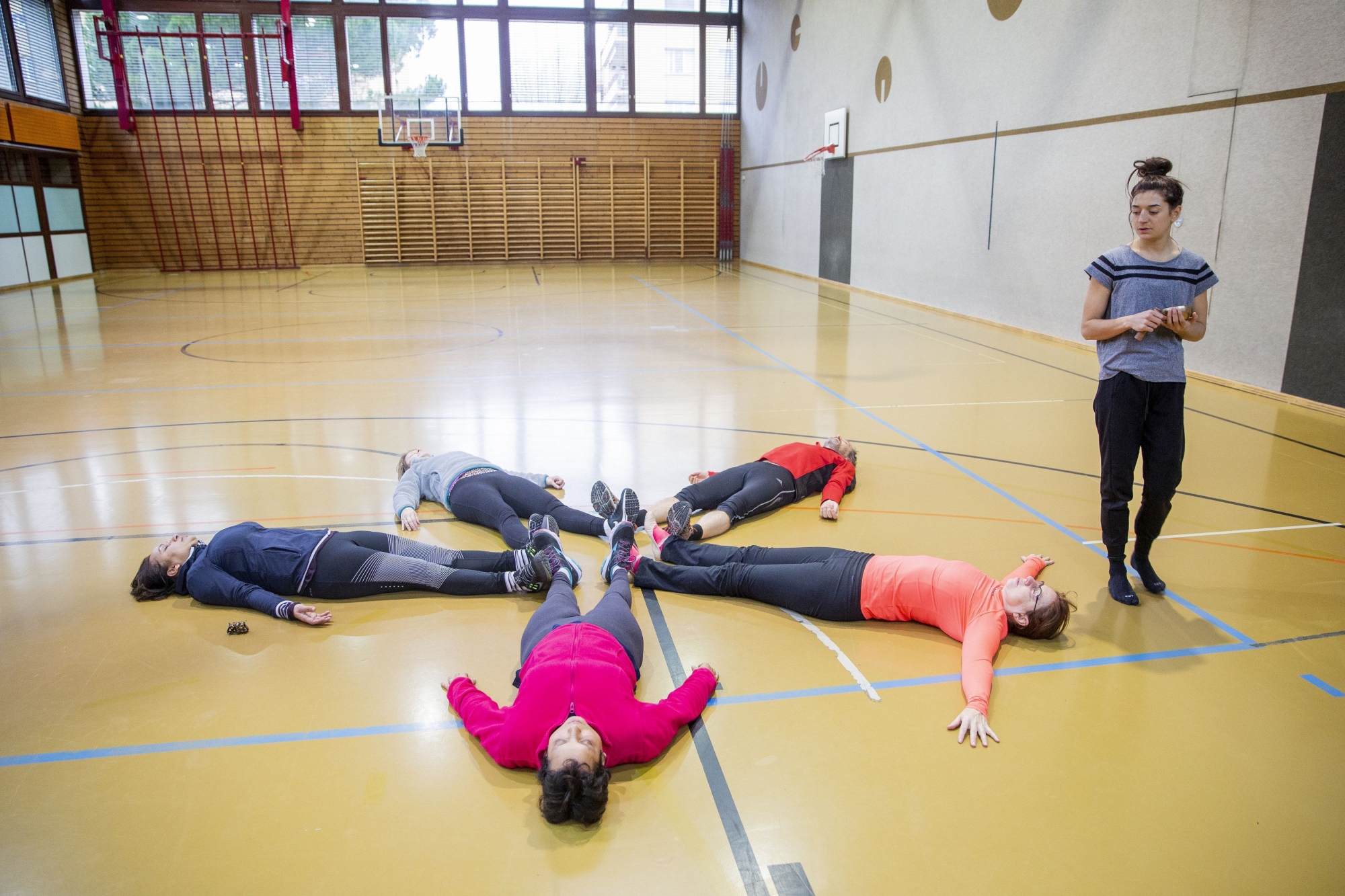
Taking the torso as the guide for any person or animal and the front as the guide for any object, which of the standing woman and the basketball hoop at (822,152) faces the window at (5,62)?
the basketball hoop

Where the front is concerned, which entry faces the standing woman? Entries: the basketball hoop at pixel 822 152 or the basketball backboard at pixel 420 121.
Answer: the basketball backboard

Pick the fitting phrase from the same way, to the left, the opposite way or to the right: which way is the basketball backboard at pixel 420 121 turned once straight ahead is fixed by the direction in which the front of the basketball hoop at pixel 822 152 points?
to the left

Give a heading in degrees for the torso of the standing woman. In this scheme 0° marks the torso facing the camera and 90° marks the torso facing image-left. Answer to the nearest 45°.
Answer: approximately 0°

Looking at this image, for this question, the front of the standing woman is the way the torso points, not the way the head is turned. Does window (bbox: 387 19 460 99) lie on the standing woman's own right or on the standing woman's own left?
on the standing woman's own right

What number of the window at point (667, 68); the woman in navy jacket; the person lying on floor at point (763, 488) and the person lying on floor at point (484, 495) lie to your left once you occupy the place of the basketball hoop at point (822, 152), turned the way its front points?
3

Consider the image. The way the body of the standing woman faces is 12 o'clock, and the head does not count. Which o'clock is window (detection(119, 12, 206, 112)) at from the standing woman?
The window is roughly at 4 o'clock from the standing woman.

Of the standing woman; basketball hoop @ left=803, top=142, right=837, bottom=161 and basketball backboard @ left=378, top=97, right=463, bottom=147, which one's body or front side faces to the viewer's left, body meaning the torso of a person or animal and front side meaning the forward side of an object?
the basketball hoop

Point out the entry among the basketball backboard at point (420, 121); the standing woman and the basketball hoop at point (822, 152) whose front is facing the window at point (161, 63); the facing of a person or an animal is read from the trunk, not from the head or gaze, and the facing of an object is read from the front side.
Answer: the basketball hoop

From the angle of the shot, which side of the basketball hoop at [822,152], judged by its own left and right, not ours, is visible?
left

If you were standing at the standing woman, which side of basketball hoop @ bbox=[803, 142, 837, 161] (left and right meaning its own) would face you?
left

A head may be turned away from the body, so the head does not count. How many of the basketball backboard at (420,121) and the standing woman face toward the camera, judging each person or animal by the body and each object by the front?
2

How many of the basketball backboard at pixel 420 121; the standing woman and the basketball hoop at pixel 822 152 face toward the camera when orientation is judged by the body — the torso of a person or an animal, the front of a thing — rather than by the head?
2

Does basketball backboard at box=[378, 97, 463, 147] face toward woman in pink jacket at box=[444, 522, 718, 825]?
yes

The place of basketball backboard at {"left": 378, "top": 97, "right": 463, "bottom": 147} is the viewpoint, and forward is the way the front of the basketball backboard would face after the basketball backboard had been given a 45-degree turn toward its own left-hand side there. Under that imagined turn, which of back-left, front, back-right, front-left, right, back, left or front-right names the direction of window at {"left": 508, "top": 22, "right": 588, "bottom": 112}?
front-left
